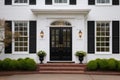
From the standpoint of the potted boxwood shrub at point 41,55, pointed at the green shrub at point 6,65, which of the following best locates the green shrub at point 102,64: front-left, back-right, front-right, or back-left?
back-left

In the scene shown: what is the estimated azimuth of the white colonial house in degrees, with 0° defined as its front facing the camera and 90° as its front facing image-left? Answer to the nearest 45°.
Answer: approximately 0°
